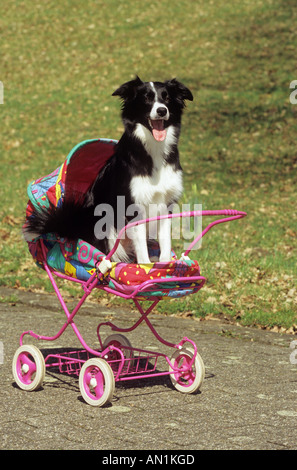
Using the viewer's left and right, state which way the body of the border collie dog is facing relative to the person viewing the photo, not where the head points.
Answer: facing the viewer and to the right of the viewer
